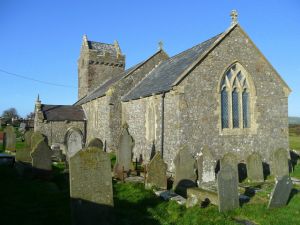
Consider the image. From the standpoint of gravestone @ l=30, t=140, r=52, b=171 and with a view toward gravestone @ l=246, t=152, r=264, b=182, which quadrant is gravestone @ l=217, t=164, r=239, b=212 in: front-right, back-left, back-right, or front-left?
front-right

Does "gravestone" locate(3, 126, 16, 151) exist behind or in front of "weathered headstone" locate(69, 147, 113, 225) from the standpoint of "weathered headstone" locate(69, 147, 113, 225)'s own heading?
behind

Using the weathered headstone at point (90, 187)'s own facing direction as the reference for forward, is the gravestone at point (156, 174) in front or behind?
behind

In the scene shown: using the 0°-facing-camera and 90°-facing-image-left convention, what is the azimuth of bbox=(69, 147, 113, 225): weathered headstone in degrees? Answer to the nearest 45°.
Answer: approximately 0°

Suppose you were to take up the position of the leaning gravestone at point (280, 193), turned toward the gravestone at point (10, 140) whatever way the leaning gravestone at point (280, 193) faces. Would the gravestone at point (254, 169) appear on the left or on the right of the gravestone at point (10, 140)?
right

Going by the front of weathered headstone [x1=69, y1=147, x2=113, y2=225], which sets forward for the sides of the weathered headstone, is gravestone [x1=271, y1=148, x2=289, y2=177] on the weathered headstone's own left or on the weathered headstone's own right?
on the weathered headstone's own left

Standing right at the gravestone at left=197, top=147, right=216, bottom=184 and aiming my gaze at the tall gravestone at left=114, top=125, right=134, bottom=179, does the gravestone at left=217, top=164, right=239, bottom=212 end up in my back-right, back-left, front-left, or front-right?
back-left

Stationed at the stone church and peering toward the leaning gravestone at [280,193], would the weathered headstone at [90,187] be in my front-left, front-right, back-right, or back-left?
front-right

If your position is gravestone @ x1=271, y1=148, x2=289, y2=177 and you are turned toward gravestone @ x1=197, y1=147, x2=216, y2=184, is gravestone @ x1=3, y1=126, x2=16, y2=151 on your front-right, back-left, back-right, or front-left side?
front-right

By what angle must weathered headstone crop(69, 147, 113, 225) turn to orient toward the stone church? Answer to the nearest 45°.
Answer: approximately 135° to its left

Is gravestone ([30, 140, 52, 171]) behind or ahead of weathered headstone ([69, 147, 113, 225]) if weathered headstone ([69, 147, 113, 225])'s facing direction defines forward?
behind

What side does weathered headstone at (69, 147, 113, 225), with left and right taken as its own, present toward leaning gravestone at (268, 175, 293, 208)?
left

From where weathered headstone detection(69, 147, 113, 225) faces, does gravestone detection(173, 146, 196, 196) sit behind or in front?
behind

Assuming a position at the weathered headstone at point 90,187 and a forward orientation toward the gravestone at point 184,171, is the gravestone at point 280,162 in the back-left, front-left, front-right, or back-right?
front-right
